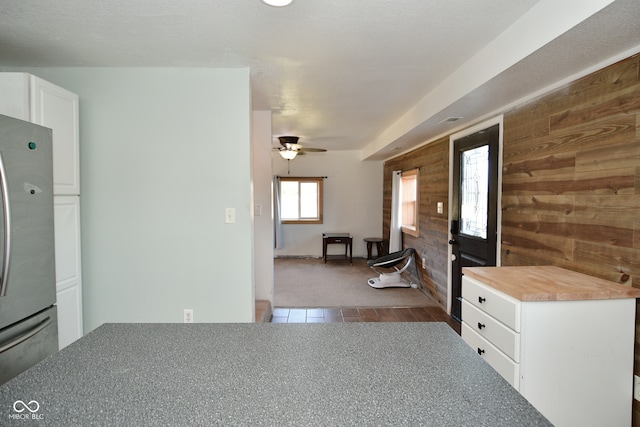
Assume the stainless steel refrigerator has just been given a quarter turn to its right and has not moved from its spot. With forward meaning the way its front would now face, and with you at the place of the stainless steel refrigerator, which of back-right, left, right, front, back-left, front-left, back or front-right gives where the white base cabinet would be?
left

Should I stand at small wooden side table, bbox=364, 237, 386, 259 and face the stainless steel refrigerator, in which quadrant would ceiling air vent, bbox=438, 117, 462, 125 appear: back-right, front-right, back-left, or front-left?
front-left

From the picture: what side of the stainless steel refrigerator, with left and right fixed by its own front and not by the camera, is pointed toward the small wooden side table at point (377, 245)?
left

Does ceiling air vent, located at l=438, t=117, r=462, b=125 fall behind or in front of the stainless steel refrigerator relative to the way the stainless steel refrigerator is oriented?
in front

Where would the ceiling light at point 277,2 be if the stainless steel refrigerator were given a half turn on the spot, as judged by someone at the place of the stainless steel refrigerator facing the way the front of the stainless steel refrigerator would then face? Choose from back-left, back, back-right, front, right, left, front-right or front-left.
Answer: back

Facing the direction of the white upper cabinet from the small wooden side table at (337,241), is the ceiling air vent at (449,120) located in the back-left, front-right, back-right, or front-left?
front-left

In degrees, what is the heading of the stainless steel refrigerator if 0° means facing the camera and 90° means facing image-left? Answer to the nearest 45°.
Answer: approximately 315°

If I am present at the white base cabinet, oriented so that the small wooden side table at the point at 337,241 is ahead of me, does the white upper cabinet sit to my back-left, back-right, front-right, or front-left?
front-left
